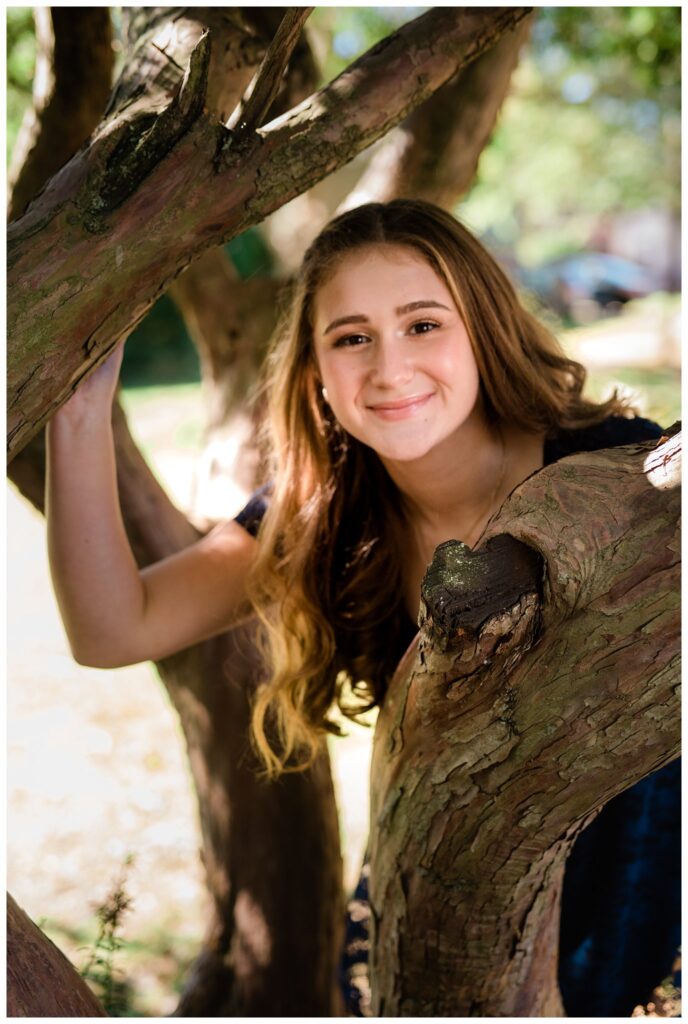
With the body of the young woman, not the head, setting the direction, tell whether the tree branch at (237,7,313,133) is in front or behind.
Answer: in front

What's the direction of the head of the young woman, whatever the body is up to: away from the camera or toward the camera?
toward the camera

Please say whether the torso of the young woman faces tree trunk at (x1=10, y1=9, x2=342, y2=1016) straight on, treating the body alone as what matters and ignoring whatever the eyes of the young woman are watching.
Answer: no

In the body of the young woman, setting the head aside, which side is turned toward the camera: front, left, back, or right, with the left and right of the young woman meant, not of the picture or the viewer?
front

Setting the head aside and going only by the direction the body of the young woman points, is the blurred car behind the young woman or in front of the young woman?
behind
